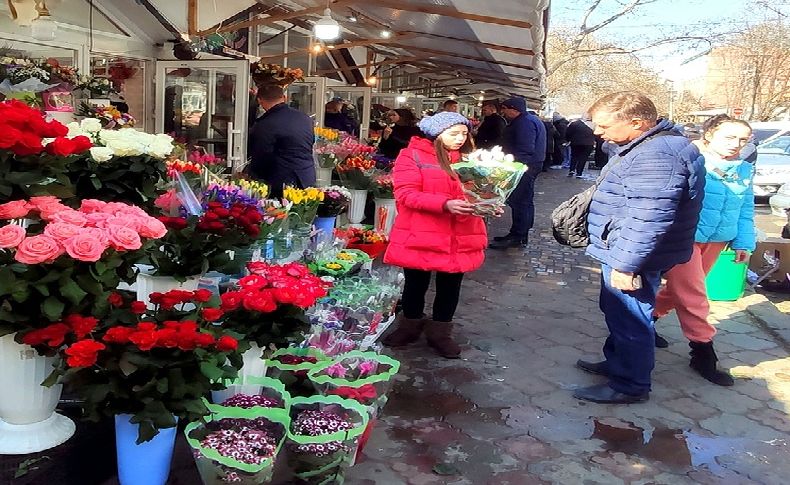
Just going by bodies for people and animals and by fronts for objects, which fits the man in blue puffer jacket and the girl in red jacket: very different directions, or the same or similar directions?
very different directions

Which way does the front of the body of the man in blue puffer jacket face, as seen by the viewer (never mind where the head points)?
to the viewer's left

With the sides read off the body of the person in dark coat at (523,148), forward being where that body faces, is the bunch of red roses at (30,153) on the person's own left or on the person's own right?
on the person's own left

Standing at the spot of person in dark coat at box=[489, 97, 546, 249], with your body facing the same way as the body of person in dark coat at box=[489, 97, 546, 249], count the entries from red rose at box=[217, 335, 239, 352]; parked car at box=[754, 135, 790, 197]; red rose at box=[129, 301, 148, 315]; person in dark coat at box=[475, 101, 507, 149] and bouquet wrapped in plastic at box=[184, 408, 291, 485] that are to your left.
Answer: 3

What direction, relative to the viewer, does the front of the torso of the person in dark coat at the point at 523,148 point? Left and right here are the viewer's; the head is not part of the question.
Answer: facing to the left of the viewer

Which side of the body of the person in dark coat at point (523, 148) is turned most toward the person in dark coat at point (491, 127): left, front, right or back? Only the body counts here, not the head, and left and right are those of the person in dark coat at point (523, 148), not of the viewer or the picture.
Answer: right

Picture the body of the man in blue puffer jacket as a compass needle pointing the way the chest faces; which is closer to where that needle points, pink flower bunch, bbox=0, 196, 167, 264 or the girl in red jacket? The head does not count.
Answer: the girl in red jacket

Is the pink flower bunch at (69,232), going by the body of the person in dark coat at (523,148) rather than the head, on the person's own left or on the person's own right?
on the person's own left

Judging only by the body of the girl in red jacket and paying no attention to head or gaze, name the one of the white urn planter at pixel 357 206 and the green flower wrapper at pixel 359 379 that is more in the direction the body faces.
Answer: the green flower wrapper

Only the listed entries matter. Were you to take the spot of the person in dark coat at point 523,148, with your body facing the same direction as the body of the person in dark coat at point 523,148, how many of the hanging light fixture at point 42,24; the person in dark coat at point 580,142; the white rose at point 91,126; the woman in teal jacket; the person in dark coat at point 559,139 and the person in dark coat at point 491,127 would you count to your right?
3

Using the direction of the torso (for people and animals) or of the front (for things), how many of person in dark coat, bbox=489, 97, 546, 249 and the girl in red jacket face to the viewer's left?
1

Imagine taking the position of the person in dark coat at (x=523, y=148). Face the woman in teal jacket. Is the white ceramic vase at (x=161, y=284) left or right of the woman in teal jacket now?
right
